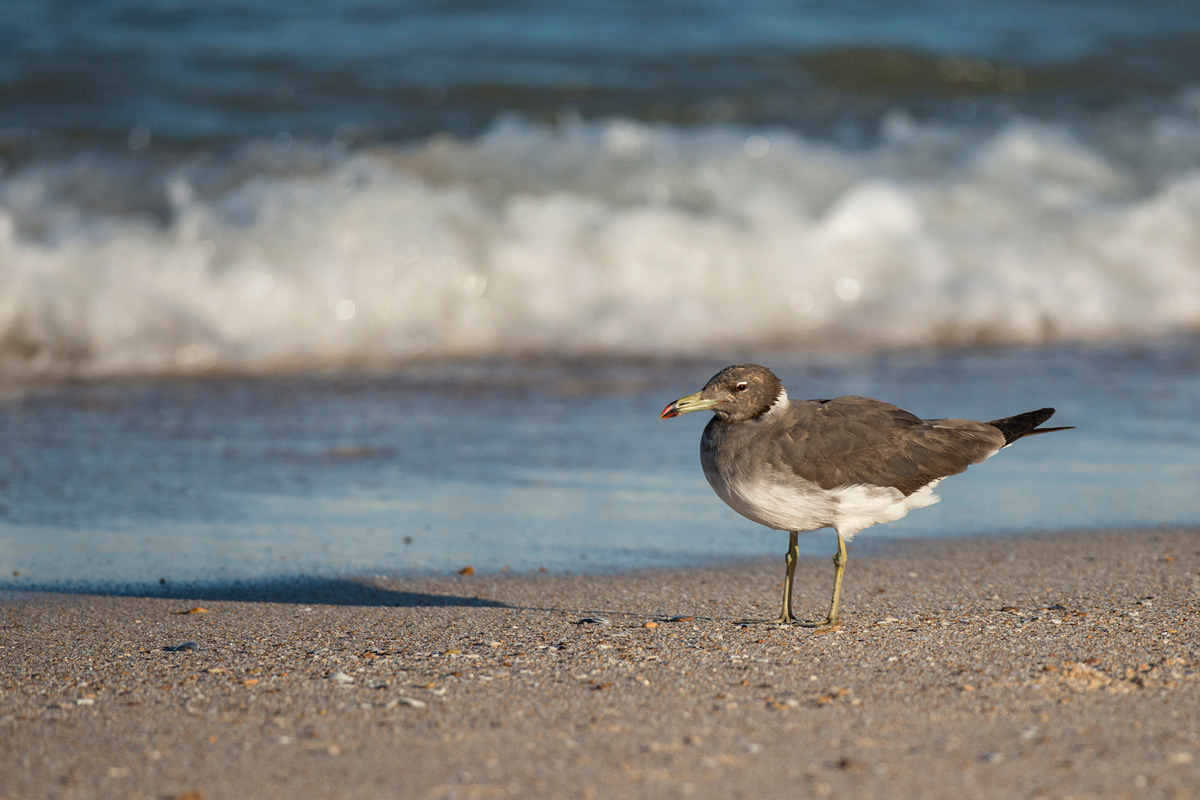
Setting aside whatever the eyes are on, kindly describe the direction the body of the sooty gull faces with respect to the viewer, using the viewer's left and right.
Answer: facing to the left of the viewer
